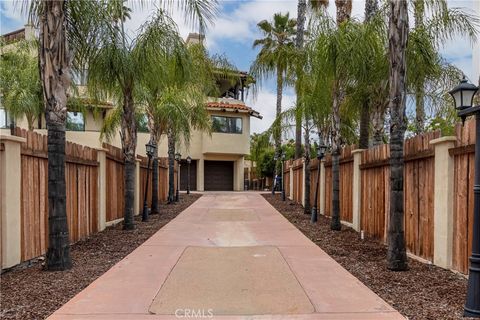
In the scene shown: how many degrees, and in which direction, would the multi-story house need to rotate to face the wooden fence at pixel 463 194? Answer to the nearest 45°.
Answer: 0° — it already faces it

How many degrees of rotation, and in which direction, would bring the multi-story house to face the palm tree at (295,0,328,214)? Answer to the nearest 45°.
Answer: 0° — it already faces it

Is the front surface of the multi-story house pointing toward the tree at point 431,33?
yes

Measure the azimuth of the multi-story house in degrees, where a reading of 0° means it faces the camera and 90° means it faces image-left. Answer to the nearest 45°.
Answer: approximately 0°

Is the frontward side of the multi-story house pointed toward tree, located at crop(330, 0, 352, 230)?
yes
